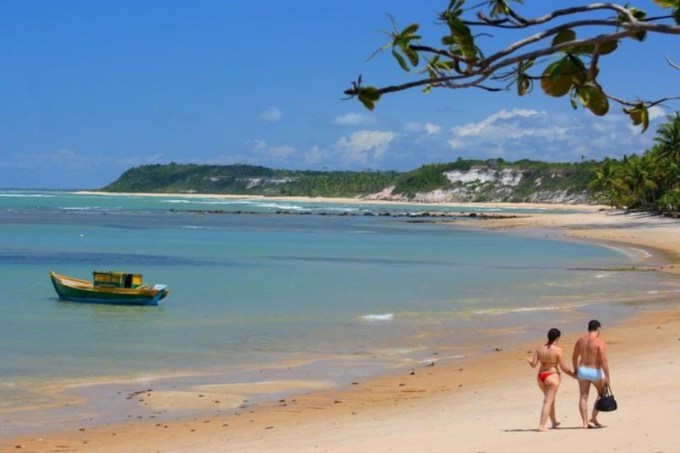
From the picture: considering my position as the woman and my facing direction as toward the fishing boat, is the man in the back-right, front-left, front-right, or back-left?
back-right

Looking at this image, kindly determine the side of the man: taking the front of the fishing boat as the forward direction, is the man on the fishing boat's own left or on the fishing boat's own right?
on the fishing boat's own left

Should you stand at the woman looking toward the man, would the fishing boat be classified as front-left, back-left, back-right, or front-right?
back-left

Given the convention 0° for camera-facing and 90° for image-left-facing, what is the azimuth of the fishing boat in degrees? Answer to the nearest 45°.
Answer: approximately 90°

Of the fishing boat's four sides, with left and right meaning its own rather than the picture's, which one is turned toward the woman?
left
